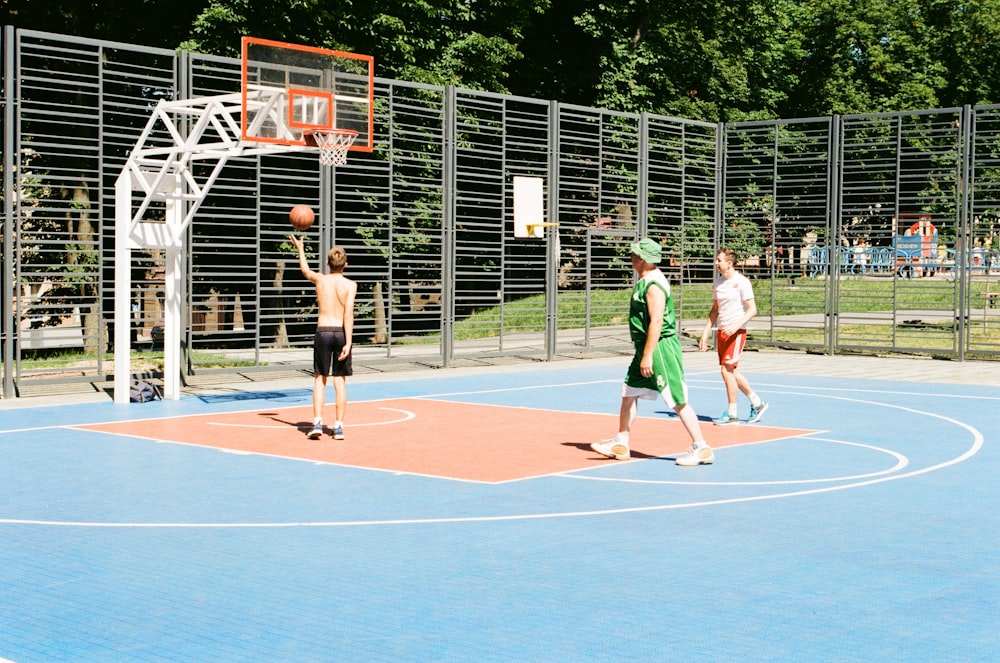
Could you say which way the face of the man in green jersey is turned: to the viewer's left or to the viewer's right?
to the viewer's left

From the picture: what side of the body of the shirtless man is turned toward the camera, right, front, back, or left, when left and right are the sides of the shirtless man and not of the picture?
back

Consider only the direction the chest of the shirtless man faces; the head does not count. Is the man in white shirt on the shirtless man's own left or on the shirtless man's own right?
on the shirtless man's own right

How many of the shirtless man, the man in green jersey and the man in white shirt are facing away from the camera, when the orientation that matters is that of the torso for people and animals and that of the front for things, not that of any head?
1

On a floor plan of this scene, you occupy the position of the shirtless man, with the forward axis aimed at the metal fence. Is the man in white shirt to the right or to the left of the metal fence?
right

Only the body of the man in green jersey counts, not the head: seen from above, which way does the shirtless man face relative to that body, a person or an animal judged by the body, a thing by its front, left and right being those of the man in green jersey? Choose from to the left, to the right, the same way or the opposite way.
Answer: to the right

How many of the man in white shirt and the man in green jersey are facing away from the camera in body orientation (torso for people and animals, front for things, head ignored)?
0

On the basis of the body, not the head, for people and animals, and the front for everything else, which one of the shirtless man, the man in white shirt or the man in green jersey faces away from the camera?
the shirtless man

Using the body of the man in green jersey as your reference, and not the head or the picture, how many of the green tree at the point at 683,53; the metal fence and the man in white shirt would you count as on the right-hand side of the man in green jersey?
3

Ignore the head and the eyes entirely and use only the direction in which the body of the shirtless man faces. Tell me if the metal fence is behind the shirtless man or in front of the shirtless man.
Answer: in front

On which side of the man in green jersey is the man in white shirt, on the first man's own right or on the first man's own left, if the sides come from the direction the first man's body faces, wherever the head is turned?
on the first man's own right

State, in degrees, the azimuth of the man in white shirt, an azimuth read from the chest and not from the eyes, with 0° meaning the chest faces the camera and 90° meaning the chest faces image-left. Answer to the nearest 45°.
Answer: approximately 45°

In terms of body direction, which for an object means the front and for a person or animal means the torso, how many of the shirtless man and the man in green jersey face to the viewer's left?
1

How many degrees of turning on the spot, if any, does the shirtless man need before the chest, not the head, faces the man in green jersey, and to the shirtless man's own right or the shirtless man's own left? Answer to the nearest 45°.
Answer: approximately 135° to the shirtless man's own right

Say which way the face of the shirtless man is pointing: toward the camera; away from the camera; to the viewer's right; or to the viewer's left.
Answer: away from the camera

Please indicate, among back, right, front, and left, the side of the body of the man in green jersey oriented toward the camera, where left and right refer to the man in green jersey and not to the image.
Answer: left

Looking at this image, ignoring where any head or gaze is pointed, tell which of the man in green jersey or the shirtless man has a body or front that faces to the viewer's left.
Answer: the man in green jersey

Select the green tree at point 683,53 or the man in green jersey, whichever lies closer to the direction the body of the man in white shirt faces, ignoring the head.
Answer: the man in green jersey
